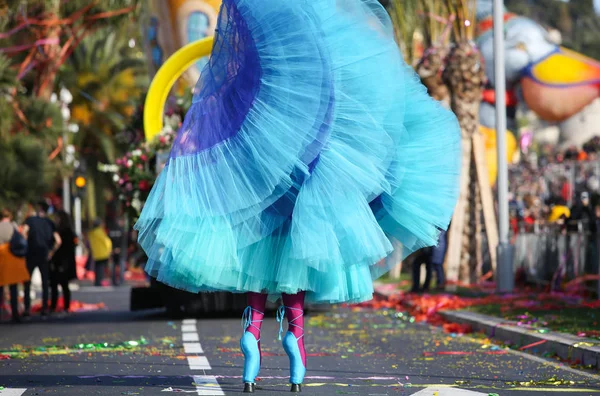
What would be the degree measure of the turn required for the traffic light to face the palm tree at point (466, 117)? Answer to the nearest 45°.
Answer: approximately 45° to its left

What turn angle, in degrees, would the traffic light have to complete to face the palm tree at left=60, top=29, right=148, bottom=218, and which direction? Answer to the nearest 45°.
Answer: approximately 180°

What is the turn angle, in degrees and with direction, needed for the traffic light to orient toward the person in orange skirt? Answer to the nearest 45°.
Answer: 0° — it already faces them

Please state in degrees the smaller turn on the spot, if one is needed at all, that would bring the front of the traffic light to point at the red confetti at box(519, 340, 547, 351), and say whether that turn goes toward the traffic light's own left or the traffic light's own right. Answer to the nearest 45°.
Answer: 0° — it already faces it

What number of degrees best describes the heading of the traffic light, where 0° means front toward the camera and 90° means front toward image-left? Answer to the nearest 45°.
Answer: approximately 0°
